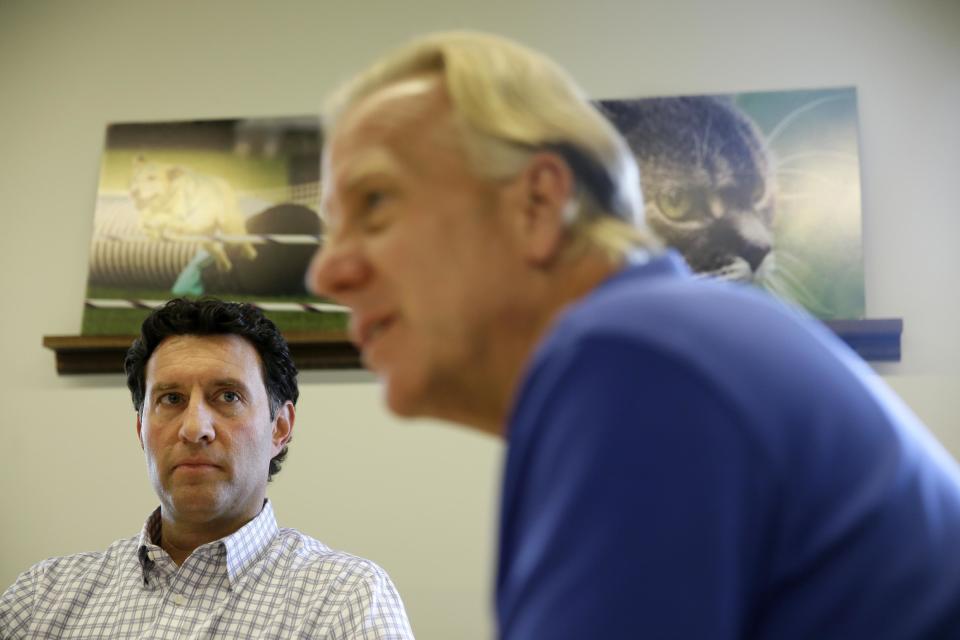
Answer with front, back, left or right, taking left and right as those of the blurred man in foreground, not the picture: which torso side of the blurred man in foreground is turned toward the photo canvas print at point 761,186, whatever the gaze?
right

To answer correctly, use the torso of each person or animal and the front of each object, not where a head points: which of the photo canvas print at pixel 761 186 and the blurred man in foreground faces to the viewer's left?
the blurred man in foreground

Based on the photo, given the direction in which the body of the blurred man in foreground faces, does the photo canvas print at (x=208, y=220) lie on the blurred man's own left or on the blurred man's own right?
on the blurred man's own right

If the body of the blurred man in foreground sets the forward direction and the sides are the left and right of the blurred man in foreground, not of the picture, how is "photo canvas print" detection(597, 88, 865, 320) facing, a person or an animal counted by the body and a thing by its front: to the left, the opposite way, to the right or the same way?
to the left

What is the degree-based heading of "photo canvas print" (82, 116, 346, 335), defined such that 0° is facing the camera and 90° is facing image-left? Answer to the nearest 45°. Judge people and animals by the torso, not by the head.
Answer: approximately 0°

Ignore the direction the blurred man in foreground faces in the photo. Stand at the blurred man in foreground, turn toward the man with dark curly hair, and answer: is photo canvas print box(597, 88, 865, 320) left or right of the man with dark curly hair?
right

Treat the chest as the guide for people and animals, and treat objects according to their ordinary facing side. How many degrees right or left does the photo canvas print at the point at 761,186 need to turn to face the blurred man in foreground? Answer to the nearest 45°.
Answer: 0° — it already faces them

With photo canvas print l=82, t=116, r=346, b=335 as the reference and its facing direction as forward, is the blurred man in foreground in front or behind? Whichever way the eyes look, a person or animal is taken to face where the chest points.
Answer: in front

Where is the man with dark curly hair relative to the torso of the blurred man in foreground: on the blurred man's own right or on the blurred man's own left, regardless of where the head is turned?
on the blurred man's own right

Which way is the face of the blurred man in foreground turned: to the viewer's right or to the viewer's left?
to the viewer's left

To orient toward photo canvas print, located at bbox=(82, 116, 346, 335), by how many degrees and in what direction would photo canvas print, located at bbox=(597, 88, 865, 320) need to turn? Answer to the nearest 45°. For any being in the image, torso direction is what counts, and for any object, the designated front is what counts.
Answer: approximately 90° to its right

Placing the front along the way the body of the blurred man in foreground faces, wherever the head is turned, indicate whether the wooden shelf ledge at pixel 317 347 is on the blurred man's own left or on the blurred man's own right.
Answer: on the blurred man's own right

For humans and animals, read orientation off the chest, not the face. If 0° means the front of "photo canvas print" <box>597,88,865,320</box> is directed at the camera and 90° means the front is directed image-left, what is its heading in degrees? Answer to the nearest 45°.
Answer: approximately 0°

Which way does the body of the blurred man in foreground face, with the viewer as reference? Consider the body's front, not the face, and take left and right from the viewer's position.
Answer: facing to the left of the viewer
